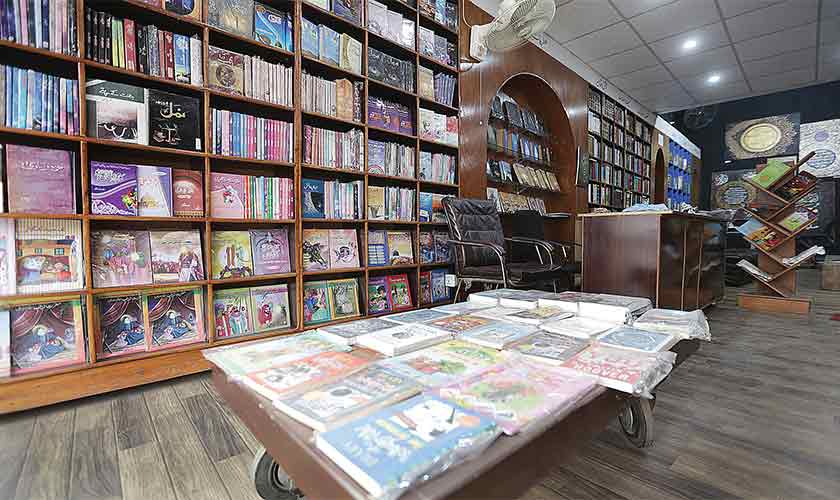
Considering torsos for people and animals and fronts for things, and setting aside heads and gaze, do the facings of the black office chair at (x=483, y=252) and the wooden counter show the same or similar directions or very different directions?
same or similar directions

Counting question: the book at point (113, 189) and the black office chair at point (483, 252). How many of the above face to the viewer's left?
0

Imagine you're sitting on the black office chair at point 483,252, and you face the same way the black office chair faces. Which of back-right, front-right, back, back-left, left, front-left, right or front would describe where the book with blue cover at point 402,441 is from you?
front-right

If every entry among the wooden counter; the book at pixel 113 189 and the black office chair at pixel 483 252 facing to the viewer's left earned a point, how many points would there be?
0

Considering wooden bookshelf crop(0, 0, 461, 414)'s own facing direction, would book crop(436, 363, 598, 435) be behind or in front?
in front

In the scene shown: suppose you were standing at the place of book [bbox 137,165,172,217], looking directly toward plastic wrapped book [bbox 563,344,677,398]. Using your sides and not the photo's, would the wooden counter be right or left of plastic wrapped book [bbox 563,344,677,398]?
left

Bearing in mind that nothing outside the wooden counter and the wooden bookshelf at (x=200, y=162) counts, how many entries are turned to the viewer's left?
0

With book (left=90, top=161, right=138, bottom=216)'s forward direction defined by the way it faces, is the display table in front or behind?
in front

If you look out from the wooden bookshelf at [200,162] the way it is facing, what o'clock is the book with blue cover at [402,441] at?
The book with blue cover is roughly at 1 o'clock from the wooden bookshelf.

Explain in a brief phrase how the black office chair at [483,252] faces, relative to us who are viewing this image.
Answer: facing the viewer and to the right of the viewer

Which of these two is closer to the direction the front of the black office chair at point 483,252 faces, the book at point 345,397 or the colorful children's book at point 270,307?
the book

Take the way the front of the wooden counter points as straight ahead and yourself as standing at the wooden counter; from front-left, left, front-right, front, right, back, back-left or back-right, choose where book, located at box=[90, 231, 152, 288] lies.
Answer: right

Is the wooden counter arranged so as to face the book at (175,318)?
no

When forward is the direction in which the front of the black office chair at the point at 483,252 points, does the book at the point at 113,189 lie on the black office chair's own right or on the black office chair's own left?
on the black office chair's own right

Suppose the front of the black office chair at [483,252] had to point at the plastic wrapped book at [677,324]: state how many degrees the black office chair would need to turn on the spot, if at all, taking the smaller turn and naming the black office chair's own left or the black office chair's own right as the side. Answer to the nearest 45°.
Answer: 0° — it already faces it

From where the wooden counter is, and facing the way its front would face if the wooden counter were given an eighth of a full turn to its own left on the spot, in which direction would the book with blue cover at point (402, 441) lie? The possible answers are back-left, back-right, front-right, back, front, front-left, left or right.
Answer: right
